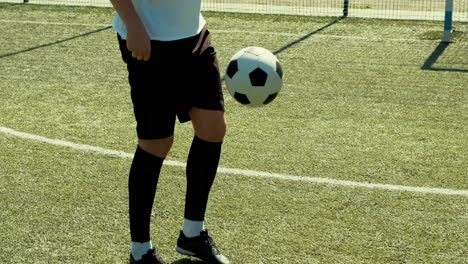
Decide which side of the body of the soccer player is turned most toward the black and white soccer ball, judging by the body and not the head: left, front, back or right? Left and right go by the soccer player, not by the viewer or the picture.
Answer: left

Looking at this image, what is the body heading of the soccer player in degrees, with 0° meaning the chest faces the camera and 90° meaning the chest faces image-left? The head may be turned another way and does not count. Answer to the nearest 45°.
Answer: approximately 315°
